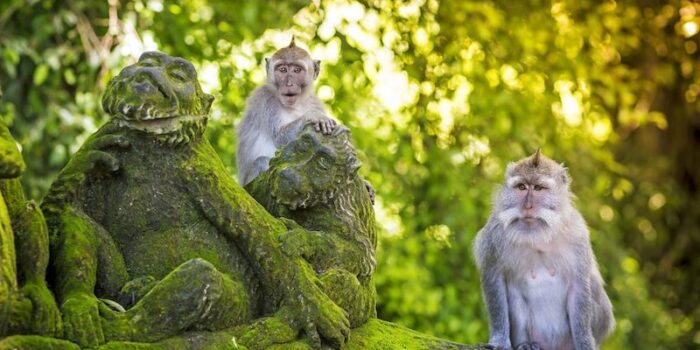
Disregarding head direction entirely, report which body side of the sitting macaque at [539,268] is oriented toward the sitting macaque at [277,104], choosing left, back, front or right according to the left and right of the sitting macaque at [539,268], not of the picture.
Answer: right

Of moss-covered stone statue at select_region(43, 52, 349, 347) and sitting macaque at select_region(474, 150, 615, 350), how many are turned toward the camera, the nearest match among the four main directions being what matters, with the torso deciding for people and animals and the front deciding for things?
2

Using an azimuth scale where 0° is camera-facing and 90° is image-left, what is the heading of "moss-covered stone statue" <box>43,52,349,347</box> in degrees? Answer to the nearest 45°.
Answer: approximately 0°

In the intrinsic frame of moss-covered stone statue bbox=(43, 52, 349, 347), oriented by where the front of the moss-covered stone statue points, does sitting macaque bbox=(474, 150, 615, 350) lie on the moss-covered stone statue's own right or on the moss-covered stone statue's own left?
on the moss-covered stone statue's own left

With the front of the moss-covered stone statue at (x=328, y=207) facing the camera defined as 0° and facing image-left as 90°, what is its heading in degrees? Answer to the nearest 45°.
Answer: approximately 45°

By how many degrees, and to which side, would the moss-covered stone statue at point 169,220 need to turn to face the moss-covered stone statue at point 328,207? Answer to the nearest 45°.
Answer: approximately 90° to its left
